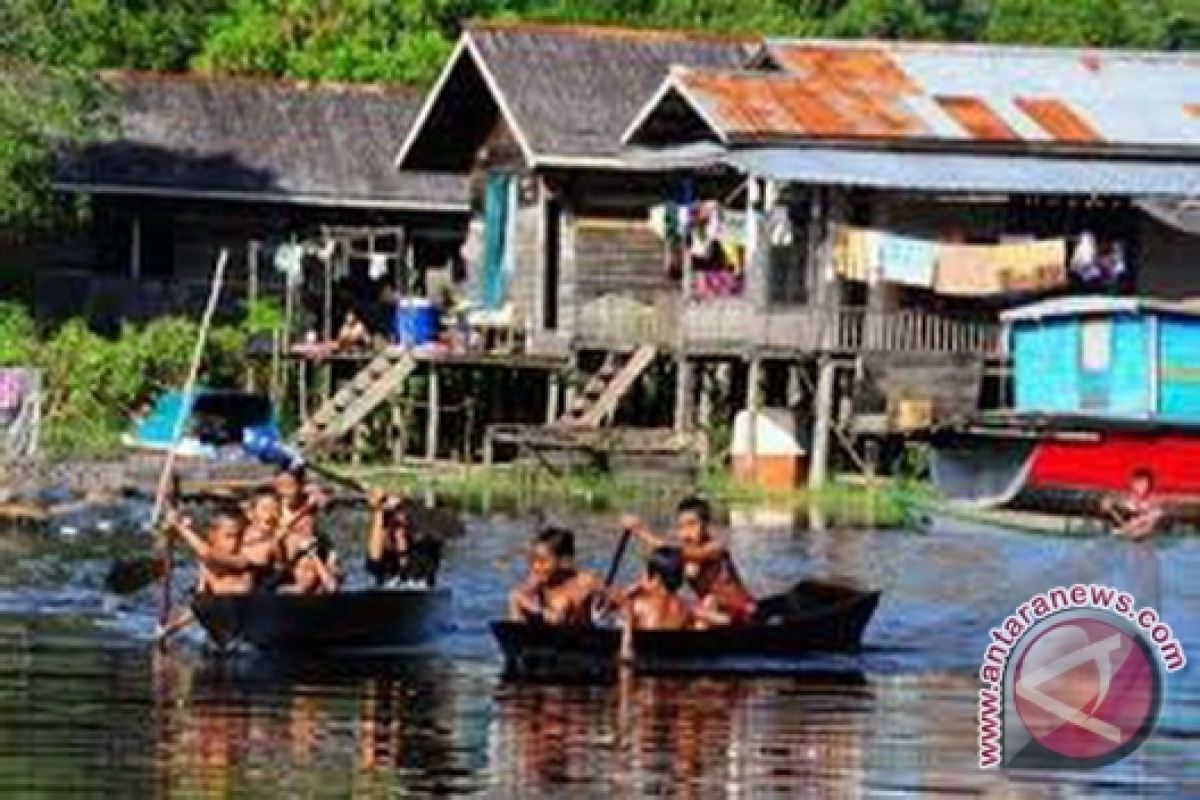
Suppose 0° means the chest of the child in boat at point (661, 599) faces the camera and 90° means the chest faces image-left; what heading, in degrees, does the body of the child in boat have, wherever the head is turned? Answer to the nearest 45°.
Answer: approximately 45°

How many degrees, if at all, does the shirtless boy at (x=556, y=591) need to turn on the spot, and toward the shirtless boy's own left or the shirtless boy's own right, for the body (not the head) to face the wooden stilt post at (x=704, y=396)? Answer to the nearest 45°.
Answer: approximately 135° to the shirtless boy's own right

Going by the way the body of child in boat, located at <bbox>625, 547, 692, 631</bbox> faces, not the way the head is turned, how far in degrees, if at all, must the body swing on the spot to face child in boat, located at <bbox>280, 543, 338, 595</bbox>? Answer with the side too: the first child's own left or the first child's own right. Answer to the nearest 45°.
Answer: approximately 45° to the first child's own right

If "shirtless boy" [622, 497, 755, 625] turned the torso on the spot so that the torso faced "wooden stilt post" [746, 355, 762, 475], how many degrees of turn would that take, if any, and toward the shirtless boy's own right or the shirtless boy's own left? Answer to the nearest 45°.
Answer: approximately 135° to the shirtless boy's own right

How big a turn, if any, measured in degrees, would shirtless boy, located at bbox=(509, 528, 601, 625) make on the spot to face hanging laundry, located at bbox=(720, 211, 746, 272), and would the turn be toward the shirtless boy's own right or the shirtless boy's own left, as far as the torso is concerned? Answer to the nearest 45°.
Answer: approximately 135° to the shirtless boy's own right

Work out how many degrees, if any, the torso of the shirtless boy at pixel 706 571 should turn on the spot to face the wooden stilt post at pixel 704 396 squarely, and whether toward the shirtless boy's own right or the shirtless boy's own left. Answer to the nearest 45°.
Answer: approximately 135° to the shirtless boy's own right

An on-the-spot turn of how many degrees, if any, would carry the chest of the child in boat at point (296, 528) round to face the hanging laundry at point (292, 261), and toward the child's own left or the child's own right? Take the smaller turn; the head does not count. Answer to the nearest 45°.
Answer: approximately 135° to the child's own right

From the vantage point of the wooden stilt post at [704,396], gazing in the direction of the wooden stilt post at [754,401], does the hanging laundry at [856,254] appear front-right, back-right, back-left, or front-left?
front-left

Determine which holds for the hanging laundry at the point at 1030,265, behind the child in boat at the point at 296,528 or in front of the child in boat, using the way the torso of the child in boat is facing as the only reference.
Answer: behind
